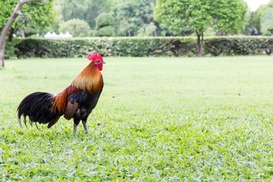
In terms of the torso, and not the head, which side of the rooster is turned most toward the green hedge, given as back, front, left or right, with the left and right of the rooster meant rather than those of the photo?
left

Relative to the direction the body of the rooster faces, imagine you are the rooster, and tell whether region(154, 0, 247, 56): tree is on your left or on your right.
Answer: on your left

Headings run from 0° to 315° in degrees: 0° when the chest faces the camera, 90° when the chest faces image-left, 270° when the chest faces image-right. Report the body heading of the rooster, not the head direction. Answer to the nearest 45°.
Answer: approximately 270°
